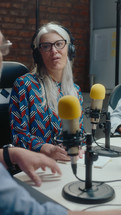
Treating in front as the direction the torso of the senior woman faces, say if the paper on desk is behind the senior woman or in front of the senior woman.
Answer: in front

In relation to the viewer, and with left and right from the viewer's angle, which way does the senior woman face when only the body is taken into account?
facing the viewer and to the right of the viewer

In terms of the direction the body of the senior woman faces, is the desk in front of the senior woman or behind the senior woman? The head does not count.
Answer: in front

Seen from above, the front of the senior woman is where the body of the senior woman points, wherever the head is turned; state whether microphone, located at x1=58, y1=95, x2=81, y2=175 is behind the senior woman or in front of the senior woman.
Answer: in front
